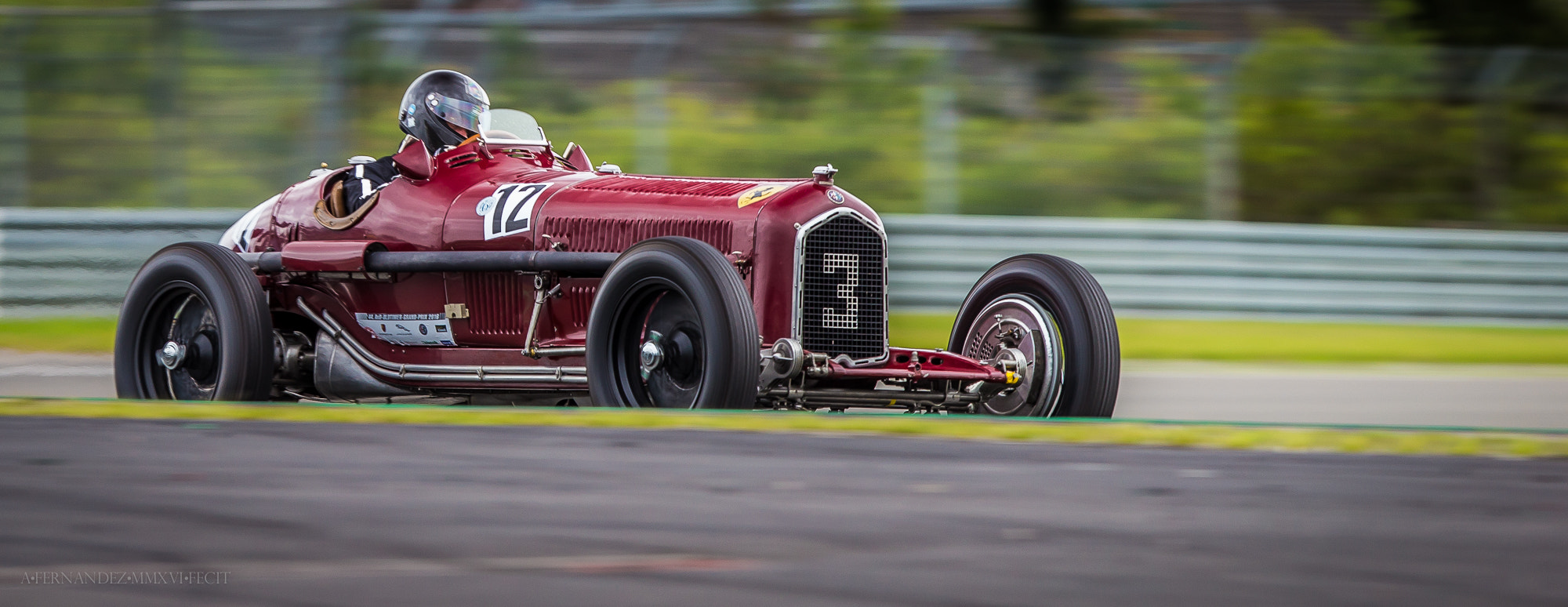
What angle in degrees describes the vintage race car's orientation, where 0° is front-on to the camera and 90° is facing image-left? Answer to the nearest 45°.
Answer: approximately 315°

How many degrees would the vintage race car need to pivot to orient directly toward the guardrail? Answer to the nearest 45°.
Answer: approximately 90° to its left
